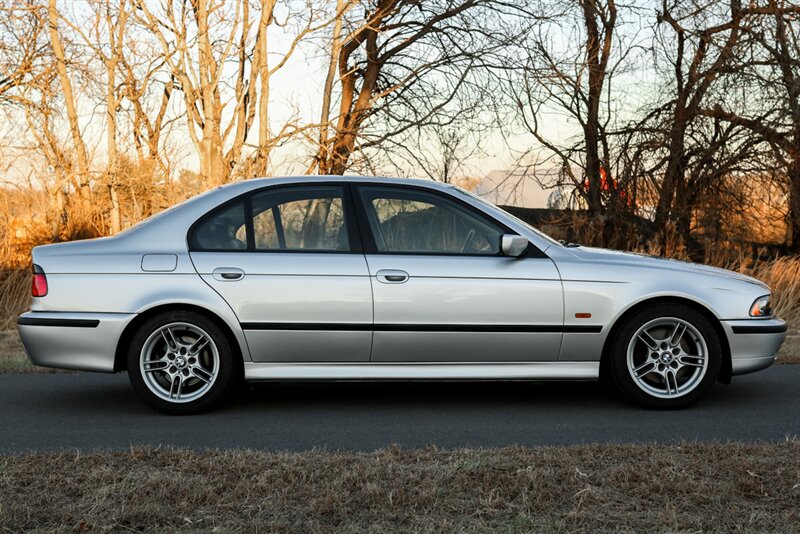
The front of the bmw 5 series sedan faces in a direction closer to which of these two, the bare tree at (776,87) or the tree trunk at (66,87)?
the bare tree

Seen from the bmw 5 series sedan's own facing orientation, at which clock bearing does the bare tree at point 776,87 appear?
The bare tree is roughly at 10 o'clock from the bmw 5 series sedan.

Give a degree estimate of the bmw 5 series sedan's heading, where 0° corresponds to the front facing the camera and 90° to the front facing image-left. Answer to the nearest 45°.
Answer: approximately 270°

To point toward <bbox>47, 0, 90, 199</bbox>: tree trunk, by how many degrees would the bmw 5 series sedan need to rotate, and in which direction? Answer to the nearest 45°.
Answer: approximately 135° to its left
